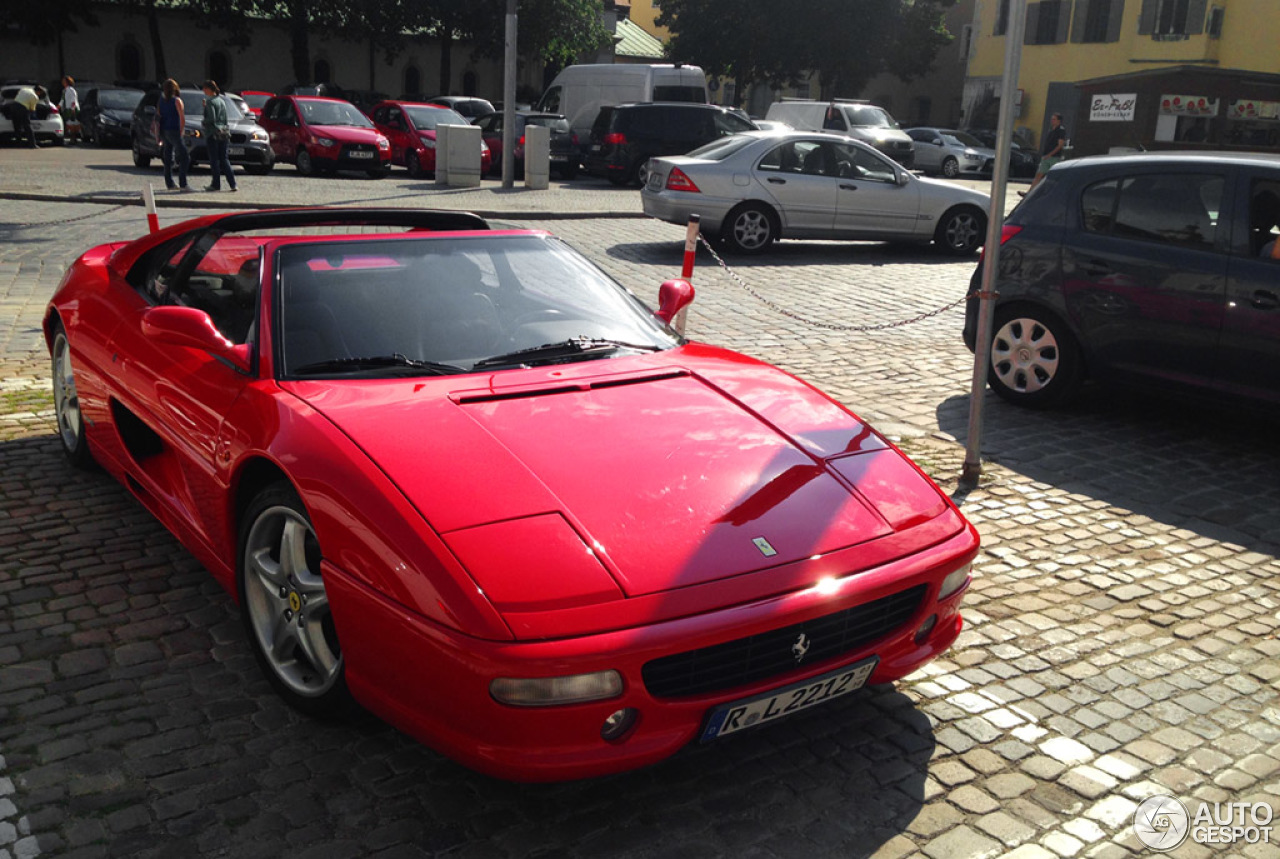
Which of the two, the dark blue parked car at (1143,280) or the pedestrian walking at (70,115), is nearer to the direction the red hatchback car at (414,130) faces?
the dark blue parked car

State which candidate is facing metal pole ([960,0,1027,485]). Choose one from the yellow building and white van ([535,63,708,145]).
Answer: the yellow building

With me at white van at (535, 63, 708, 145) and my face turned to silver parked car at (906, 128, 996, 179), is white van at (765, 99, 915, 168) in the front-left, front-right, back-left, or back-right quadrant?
front-right

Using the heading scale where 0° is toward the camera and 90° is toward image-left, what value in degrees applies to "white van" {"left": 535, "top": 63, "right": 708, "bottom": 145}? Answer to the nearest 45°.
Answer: approximately 135°

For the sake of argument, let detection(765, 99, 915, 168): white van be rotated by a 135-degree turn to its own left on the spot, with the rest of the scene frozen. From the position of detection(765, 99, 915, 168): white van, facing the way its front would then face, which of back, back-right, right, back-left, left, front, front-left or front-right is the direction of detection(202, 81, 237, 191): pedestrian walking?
back-left

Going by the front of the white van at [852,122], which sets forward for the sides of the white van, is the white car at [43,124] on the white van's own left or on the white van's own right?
on the white van's own right

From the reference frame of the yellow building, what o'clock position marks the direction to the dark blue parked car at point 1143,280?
The dark blue parked car is roughly at 12 o'clock from the yellow building.

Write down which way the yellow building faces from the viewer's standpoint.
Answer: facing the viewer

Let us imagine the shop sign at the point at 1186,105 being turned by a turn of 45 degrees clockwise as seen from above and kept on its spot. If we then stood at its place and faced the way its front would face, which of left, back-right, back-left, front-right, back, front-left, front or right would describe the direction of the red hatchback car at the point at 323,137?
front

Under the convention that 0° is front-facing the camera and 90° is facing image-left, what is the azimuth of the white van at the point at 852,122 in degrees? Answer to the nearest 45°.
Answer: approximately 315°

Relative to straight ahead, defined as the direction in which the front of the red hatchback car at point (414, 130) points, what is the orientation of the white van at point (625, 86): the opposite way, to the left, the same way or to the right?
the opposite way

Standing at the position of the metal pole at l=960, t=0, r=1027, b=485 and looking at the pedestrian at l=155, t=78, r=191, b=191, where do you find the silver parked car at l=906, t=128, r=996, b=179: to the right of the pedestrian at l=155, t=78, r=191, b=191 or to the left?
right

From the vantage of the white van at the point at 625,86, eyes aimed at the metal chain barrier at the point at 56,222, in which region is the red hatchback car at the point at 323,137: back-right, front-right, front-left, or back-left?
front-right

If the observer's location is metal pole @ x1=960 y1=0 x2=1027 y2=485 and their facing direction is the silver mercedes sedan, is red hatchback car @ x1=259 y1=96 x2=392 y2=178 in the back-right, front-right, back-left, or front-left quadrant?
front-left

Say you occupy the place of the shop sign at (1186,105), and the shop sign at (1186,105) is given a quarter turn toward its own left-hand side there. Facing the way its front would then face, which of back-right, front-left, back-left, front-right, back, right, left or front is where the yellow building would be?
left

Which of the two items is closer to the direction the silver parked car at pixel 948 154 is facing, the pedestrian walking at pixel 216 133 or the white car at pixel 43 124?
the pedestrian walking

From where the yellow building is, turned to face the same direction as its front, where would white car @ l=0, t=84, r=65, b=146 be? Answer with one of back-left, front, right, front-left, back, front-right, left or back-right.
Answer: front-right

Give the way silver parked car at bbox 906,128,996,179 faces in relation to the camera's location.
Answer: facing the viewer and to the right of the viewer

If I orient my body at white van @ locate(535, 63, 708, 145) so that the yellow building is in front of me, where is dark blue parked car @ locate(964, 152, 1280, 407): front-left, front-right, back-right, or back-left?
back-right

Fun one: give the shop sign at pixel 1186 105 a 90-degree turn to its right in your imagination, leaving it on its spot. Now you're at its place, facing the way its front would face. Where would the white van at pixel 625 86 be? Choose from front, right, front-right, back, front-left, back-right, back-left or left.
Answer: front-left
